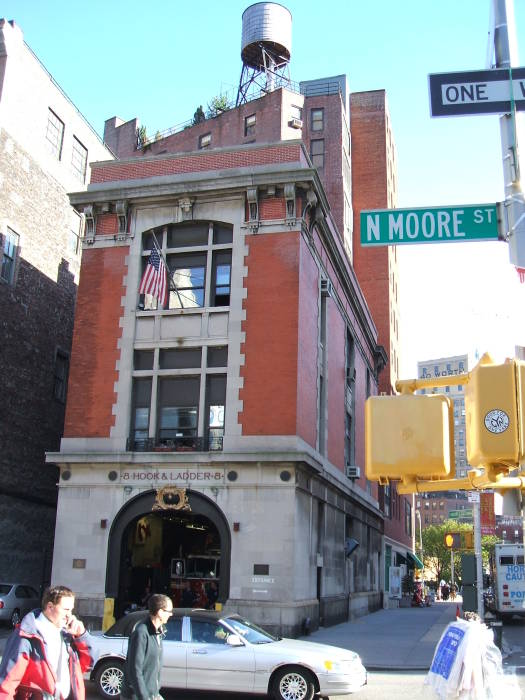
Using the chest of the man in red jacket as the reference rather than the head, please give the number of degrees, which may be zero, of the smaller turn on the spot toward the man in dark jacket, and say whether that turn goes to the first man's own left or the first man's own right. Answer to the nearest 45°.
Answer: approximately 90° to the first man's own left

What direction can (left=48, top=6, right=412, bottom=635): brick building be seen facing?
toward the camera

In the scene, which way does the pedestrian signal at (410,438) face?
away from the camera

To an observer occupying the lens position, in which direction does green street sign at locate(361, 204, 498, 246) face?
facing the viewer

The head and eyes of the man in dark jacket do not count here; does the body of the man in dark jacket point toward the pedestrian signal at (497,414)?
no

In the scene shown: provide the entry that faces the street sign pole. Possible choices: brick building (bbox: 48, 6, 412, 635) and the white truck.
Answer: the brick building

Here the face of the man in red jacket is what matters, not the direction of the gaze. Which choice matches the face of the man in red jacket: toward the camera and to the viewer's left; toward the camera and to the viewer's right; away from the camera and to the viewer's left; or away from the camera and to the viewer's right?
toward the camera and to the viewer's right

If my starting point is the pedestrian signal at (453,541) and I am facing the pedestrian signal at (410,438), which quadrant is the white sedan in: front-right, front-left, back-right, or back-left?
front-right

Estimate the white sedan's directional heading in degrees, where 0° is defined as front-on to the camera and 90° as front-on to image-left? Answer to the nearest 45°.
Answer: approximately 270°
